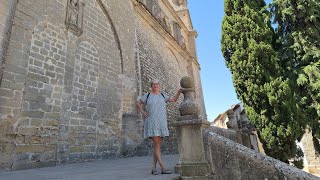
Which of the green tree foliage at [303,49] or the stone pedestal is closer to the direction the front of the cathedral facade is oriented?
the stone pedestal

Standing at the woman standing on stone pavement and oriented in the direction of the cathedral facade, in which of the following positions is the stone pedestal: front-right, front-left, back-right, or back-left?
back-right

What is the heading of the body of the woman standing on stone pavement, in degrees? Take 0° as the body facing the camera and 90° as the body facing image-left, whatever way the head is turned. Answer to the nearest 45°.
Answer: approximately 0°

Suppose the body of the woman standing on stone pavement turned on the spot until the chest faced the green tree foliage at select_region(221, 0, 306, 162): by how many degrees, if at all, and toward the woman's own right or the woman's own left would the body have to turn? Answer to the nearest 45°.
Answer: approximately 135° to the woman's own left

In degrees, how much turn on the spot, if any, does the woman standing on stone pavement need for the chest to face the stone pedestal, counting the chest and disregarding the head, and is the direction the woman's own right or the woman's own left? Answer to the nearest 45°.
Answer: approximately 90° to the woman's own left

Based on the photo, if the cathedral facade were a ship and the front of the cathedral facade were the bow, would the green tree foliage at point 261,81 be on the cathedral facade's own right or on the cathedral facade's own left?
on the cathedral facade's own left

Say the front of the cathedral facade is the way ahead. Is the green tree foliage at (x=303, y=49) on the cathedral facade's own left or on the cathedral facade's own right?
on the cathedral facade's own left

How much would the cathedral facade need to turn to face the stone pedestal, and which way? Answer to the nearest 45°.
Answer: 0° — it already faces it

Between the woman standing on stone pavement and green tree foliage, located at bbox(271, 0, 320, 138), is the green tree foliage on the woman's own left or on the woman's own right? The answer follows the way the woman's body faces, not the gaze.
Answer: on the woman's own left

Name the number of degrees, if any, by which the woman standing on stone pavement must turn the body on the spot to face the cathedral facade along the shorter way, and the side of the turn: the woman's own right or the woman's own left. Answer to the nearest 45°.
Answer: approximately 135° to the woman's own right
